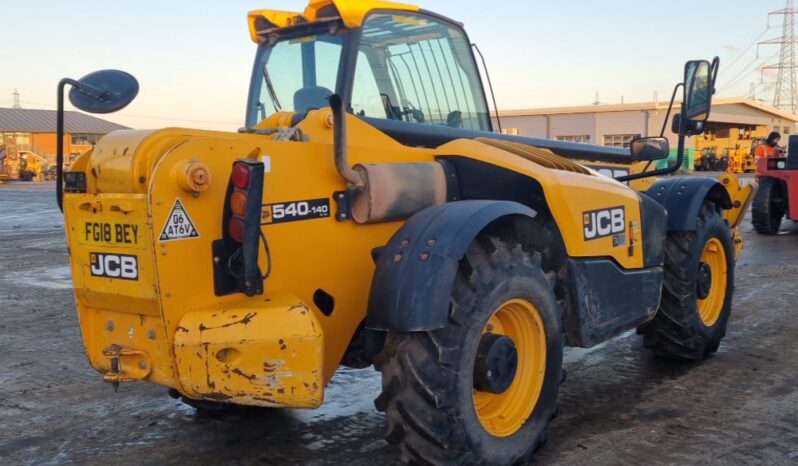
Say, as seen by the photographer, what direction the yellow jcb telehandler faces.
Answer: facing away from the viewer and to the right of the viewer

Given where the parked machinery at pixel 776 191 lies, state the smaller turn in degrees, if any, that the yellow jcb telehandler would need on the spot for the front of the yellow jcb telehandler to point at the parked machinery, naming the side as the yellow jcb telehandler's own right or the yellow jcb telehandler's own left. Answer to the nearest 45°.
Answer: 0° — it already faces it
